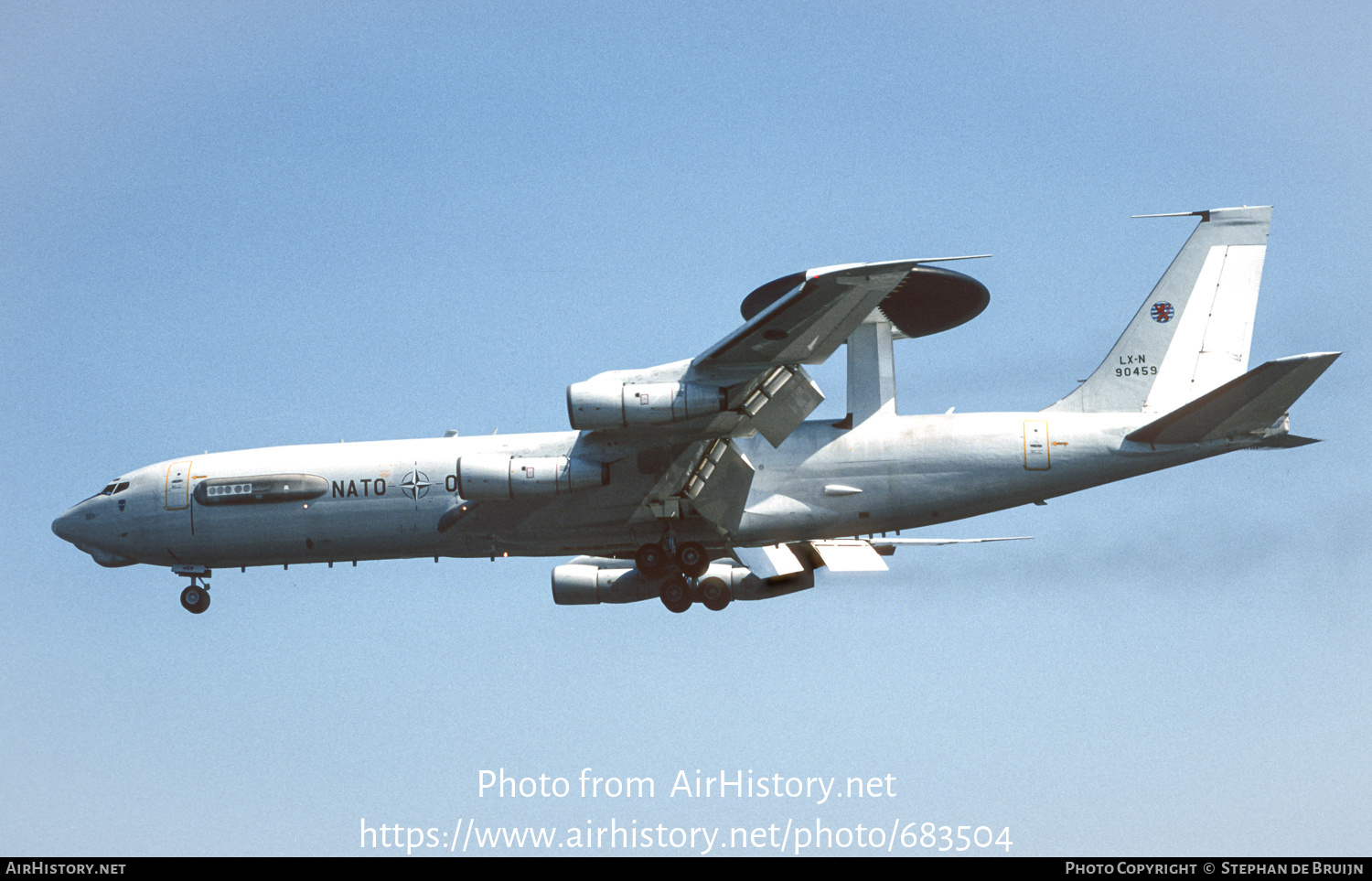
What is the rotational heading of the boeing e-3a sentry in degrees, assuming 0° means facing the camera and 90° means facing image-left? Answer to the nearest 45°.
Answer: approximately 90°
